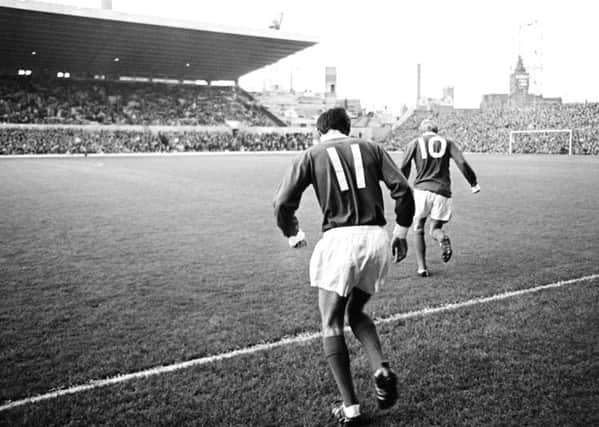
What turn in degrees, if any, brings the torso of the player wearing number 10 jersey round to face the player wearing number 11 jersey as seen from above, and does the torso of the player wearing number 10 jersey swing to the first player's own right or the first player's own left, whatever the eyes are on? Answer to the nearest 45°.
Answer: approximately 180°

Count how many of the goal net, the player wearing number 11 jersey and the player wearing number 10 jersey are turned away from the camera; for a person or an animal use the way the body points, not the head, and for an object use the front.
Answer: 2

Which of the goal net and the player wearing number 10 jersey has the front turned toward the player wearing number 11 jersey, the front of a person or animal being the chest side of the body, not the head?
the goal net

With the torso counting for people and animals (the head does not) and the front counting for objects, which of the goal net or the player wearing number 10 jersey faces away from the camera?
the player wearing number 10 jersey

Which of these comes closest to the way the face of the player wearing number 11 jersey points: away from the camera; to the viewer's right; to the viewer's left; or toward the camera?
away from the camera

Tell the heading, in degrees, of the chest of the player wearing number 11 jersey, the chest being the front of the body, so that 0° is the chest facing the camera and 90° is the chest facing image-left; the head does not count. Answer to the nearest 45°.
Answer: approximately 180°

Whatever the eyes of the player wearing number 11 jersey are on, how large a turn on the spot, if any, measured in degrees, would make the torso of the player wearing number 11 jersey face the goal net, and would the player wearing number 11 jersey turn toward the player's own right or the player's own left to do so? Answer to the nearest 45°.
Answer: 0° — they already face it

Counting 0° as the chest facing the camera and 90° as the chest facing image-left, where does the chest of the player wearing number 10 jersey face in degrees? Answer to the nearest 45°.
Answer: approximately 180°

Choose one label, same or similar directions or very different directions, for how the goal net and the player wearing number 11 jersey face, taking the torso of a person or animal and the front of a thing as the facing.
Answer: very different directions

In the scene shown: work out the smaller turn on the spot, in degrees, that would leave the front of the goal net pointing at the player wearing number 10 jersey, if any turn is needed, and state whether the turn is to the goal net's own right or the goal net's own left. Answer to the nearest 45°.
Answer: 0° — it already faces them
